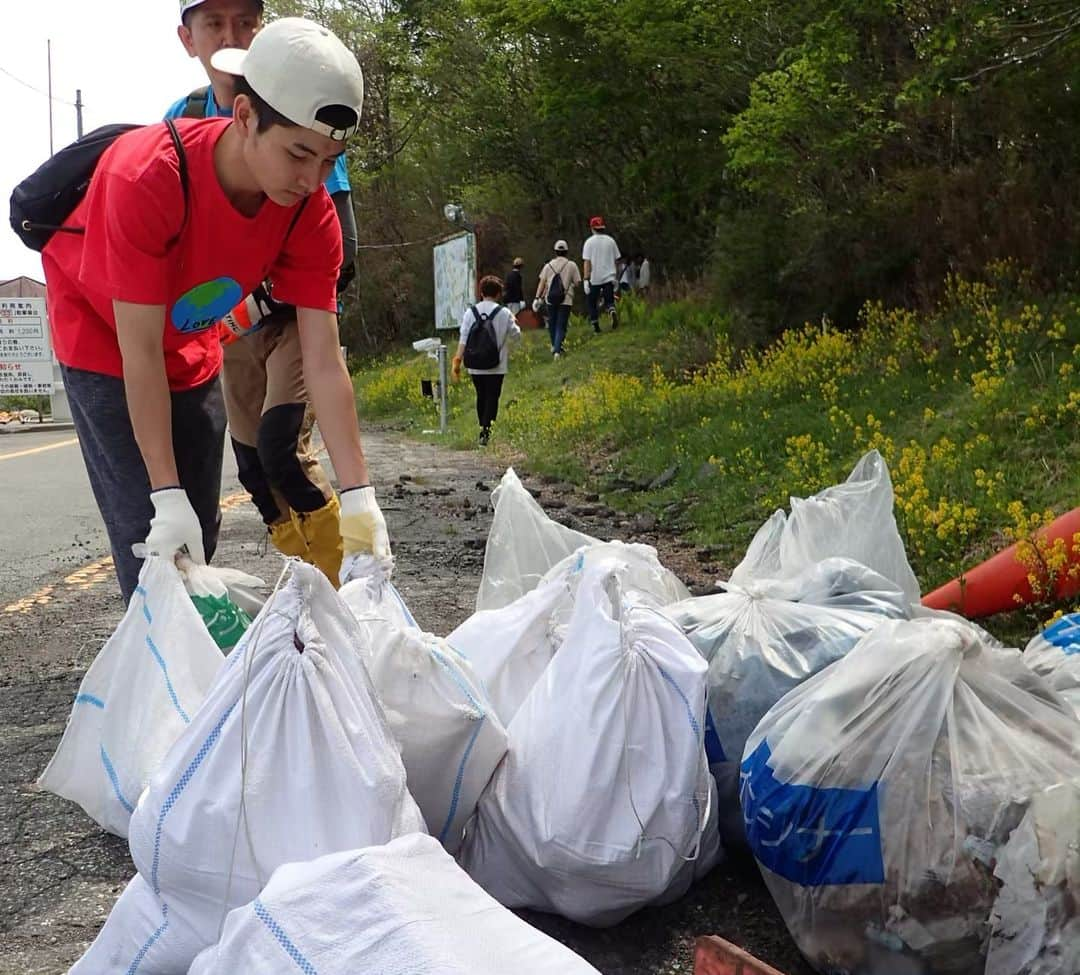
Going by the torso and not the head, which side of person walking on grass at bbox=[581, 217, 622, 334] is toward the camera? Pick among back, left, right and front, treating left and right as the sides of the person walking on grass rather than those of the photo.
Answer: back

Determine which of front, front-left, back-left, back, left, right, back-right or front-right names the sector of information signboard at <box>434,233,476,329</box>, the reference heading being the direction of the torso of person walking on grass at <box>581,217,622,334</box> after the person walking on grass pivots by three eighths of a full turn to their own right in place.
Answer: right

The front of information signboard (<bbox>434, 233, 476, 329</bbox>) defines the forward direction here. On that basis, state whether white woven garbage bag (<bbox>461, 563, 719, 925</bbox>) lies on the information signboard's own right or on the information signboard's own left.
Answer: on the information signboard's own left

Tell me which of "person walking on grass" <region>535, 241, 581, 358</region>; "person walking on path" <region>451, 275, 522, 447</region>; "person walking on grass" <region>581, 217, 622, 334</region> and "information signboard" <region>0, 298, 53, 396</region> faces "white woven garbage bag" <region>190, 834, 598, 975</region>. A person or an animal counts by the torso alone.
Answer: the information signboard

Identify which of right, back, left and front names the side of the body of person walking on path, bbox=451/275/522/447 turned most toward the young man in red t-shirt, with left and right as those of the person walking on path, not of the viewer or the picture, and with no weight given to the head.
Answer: back

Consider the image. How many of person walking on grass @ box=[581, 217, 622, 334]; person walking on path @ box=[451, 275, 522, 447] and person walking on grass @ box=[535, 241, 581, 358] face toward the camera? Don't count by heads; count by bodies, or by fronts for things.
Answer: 0

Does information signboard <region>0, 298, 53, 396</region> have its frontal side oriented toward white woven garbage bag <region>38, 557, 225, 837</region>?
yes

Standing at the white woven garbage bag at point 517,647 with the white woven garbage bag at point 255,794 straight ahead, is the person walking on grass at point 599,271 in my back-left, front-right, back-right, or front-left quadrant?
back-right

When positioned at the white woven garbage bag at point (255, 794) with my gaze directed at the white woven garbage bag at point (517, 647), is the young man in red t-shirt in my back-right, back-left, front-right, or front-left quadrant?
front-left

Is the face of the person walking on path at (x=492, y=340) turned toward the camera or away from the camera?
away from the camera

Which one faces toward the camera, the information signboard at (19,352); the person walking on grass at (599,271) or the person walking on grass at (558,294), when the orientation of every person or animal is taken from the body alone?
the information signboard

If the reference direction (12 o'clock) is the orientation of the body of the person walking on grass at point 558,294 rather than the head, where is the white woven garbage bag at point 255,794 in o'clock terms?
The white woven garbage bag is roughly at 6 o'clock from the person walking on grass.

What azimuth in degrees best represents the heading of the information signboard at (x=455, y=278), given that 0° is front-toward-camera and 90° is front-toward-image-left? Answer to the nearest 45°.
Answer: approximately 45°

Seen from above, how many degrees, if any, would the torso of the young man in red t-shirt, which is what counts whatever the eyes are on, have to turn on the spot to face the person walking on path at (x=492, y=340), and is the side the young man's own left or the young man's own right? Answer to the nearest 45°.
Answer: approximately 135° to the young man's own left

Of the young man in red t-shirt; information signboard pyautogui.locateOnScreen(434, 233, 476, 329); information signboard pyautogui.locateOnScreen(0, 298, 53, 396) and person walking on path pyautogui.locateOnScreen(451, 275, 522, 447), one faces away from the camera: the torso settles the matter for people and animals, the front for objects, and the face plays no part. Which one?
the person walking on path

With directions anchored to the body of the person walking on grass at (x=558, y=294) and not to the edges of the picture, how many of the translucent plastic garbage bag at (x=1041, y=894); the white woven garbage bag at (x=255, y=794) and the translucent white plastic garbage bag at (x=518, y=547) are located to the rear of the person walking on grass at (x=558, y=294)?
3

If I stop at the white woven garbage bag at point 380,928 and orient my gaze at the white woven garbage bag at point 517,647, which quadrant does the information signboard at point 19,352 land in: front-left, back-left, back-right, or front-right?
front-left

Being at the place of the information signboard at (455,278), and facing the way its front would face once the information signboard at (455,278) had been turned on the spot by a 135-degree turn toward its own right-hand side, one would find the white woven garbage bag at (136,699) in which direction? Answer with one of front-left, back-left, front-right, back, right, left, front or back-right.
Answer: back

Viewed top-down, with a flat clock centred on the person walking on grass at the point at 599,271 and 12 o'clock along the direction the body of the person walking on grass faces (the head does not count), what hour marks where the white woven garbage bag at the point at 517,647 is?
The white woven garbage bag is roughly at 6 o'clock from the person walking on grass.

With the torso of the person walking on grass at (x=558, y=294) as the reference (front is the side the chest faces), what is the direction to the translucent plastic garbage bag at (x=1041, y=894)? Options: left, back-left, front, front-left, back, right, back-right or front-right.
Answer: back

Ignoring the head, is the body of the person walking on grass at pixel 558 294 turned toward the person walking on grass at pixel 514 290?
yes

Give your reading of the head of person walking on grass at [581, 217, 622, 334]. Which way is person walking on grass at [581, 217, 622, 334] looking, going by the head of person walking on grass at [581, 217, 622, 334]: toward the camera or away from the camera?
away from the camera

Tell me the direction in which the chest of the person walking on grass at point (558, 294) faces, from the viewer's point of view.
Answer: away from the camera
